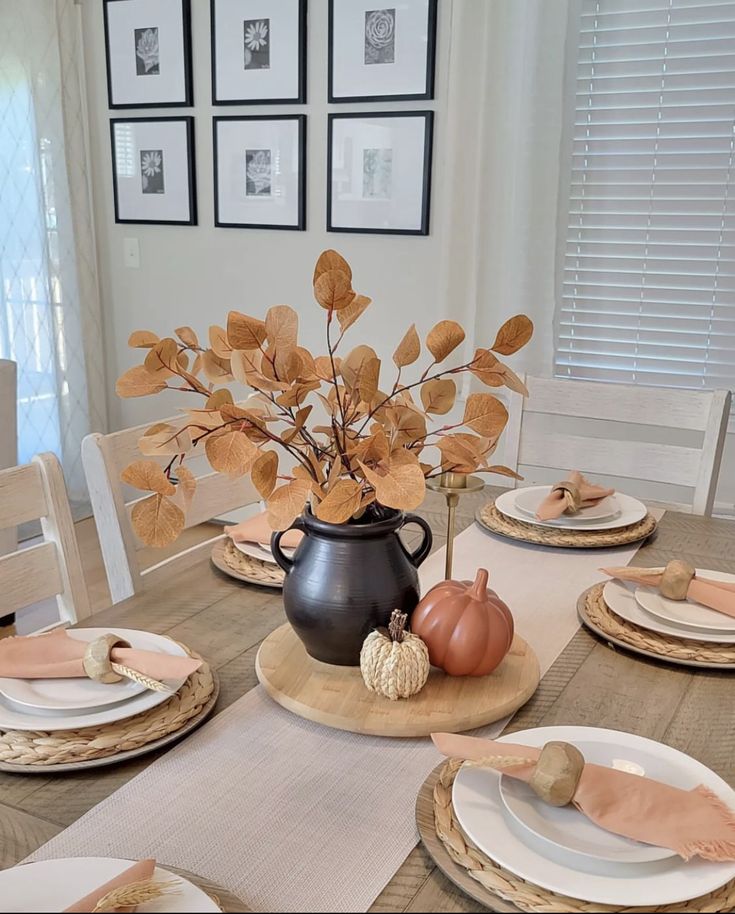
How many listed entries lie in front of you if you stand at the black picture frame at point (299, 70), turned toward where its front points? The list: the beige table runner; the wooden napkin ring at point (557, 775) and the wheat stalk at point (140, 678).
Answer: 3

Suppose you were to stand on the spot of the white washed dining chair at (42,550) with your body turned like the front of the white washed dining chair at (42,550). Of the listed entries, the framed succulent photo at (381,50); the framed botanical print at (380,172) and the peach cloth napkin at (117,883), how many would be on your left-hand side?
2

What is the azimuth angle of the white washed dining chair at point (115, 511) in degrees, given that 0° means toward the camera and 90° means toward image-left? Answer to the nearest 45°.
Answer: approximately 315°

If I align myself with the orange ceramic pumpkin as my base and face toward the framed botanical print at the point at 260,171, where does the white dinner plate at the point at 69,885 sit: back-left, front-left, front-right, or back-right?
back-left

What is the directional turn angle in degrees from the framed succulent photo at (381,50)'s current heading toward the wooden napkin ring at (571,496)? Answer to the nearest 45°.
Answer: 0° — it already faces it
